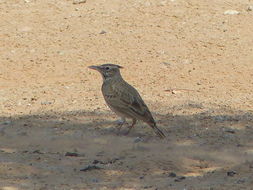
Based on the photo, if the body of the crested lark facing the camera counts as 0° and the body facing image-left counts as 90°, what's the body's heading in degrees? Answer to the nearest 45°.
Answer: approximately 90°

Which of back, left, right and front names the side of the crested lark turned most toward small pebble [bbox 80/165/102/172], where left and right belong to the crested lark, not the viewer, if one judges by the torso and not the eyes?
left
